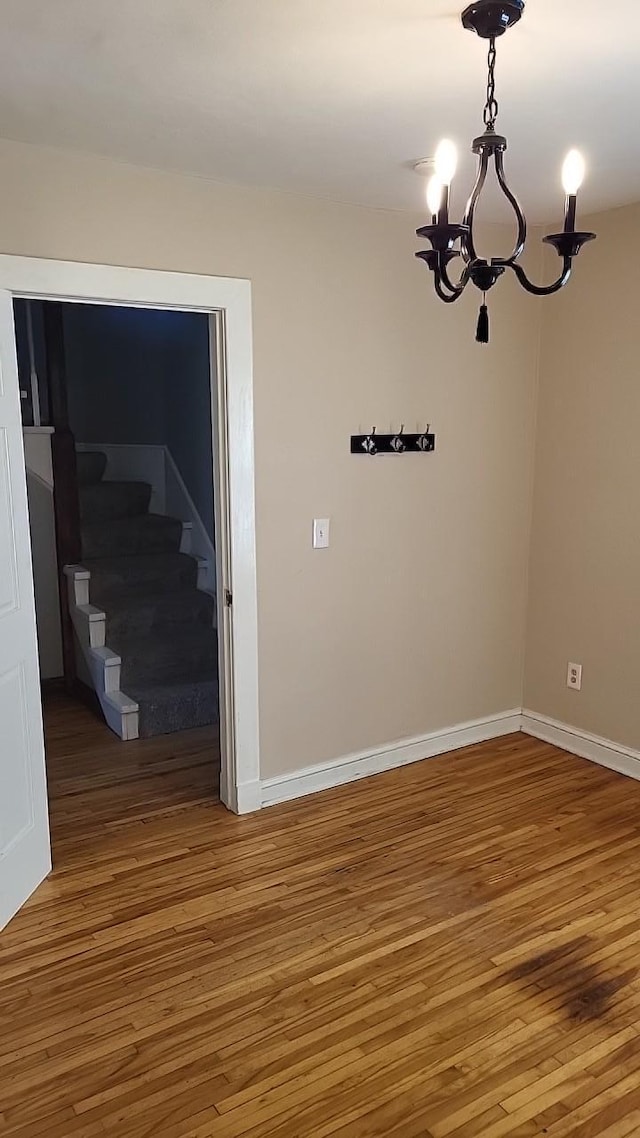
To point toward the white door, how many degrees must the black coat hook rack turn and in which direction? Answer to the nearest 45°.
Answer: approximately 45° to its right

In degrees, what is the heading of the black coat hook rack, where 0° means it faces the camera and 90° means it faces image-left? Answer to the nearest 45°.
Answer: approximately 0°

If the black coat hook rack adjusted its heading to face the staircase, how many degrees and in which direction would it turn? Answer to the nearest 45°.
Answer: approximately 135° to its right

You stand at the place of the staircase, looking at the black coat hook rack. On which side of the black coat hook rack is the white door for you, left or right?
right

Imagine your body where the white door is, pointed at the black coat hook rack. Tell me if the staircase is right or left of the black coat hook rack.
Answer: left

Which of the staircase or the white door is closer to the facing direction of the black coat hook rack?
the white door
